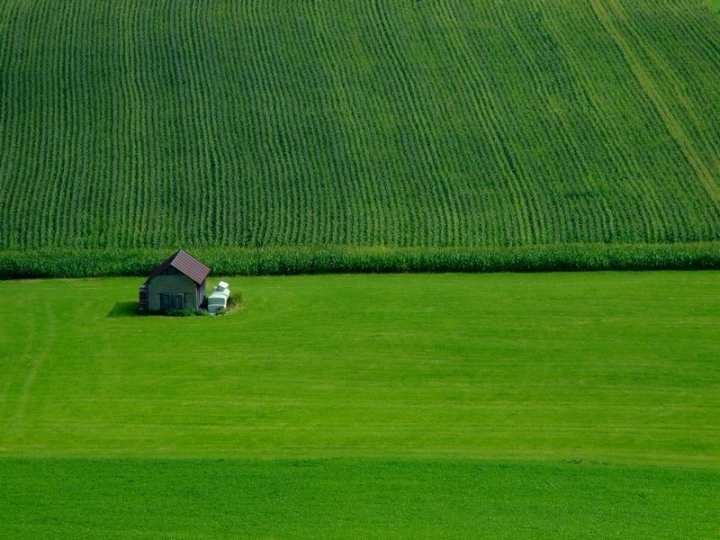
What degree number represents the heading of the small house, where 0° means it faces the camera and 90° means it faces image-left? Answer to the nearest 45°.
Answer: approximately 0°
